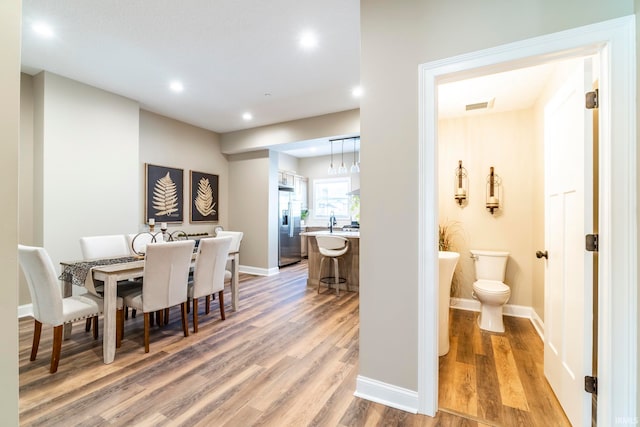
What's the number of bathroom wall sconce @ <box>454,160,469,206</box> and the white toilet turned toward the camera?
2

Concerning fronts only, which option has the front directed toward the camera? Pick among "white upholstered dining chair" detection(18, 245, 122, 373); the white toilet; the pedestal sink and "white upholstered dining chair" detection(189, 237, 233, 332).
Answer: the white toilet

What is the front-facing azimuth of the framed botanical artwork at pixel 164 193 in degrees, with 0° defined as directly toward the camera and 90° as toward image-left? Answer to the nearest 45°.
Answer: approximately 315°

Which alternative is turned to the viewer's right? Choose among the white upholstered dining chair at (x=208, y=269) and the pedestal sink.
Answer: the pedestal sink

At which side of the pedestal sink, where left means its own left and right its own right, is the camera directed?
right

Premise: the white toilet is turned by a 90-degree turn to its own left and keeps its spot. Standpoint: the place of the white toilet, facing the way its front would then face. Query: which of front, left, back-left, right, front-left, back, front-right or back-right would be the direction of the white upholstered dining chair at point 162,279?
back-right
